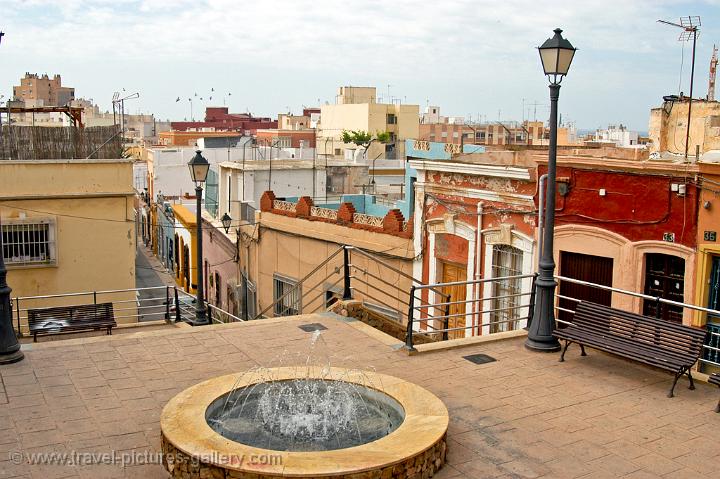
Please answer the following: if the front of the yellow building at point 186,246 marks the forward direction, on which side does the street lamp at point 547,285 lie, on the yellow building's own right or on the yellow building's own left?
on the yellow building's own left

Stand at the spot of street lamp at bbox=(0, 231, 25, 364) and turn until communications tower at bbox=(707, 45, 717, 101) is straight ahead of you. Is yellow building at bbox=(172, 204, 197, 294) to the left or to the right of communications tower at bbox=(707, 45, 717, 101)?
left

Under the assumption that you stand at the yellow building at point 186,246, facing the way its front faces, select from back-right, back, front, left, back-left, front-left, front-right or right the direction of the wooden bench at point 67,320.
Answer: front-left

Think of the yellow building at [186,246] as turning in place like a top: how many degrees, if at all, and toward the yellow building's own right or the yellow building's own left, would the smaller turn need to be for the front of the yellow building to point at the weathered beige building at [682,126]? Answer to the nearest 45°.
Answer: approximately 90° to the yellow building's own left

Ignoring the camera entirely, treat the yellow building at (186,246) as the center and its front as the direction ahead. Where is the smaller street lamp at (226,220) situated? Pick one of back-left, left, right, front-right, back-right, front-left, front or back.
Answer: front-left

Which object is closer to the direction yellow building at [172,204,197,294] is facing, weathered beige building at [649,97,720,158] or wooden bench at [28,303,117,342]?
the wooden bench

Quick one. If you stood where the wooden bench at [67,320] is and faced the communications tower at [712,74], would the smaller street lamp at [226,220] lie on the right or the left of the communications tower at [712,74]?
left
